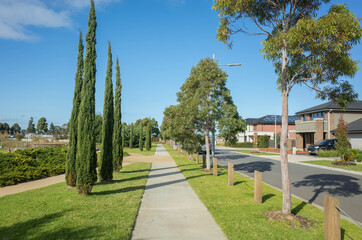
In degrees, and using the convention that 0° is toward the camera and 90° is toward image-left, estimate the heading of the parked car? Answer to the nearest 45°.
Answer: approximately 45°

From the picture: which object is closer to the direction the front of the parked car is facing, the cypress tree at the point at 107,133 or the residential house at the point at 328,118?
the cypress tree

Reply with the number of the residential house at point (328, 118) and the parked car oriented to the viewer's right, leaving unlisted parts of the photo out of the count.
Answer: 0

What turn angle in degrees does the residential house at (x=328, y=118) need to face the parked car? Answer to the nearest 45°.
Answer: approximately 45° to its left

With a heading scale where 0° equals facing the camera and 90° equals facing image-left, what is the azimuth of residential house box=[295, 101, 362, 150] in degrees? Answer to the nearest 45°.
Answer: approximately 45°

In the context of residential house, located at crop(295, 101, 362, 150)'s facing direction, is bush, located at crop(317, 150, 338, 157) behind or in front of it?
in front

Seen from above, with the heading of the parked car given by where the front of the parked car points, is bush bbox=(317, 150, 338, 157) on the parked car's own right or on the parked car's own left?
on the parked car's own left

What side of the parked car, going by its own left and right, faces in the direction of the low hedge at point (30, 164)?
front

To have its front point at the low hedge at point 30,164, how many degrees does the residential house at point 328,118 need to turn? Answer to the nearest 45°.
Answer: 0° — it already faces it

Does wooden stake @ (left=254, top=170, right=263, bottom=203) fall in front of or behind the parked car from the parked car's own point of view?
in front

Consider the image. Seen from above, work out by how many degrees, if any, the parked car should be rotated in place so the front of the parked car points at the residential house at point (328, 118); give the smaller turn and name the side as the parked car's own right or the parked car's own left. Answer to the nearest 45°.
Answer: approximately 135° to the parked car's own right
